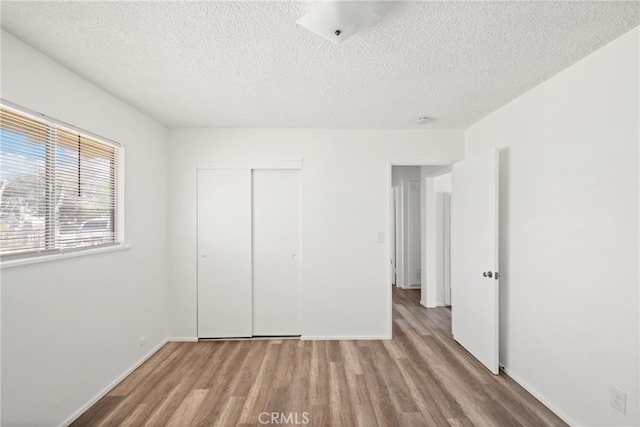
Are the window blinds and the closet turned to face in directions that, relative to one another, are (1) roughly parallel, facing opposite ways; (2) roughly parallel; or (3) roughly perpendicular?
roughly perpendicular

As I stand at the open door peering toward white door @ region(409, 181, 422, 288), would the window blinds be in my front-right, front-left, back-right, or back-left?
back-left

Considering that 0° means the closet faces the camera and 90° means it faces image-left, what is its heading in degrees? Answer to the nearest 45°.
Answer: approximately 0°

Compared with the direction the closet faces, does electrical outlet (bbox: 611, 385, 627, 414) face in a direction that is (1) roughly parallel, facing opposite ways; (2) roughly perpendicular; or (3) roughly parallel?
roughly perpendicular

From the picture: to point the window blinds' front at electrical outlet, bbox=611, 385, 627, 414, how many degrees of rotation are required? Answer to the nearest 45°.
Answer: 0° — it already faces it

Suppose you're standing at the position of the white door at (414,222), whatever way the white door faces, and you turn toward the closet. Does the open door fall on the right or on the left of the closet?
left

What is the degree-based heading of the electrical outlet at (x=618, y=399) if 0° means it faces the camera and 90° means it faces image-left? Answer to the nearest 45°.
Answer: approximately 45°

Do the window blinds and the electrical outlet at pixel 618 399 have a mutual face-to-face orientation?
yes
